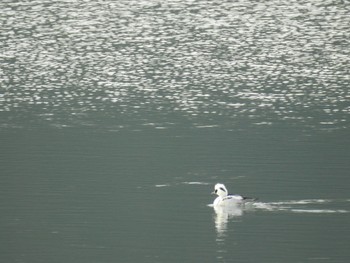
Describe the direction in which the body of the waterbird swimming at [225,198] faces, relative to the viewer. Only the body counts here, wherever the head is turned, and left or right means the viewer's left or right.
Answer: facing to the left of the viewer
